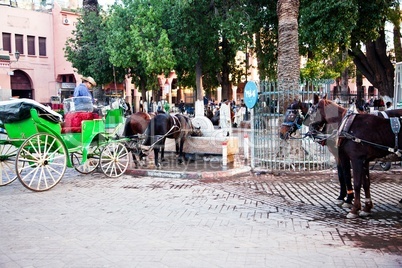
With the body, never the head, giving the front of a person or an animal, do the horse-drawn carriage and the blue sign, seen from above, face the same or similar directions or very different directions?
very different directions

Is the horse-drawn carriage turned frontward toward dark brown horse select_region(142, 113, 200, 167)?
yes

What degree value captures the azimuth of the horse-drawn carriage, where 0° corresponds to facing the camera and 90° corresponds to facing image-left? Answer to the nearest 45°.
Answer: approximately 225°

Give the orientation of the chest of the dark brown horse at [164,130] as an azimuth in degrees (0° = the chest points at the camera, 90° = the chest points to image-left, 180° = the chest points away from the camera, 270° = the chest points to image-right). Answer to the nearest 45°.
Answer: approximately 225°

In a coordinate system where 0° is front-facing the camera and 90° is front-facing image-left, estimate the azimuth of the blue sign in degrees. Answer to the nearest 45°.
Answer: approximately 45°

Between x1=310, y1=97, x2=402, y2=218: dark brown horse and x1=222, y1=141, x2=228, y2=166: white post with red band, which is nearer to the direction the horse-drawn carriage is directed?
the white post with red band

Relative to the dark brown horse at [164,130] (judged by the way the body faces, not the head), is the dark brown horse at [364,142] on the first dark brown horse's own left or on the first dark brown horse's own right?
on the first dark brown horse's own right

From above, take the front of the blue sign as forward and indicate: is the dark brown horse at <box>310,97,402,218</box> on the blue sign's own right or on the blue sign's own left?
on the blue sign's own left

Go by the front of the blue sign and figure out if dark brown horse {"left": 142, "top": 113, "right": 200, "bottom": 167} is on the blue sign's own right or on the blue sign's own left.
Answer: on the blue sign's own right

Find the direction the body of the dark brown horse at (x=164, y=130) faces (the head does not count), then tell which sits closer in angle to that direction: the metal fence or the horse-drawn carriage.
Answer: the metal fence
